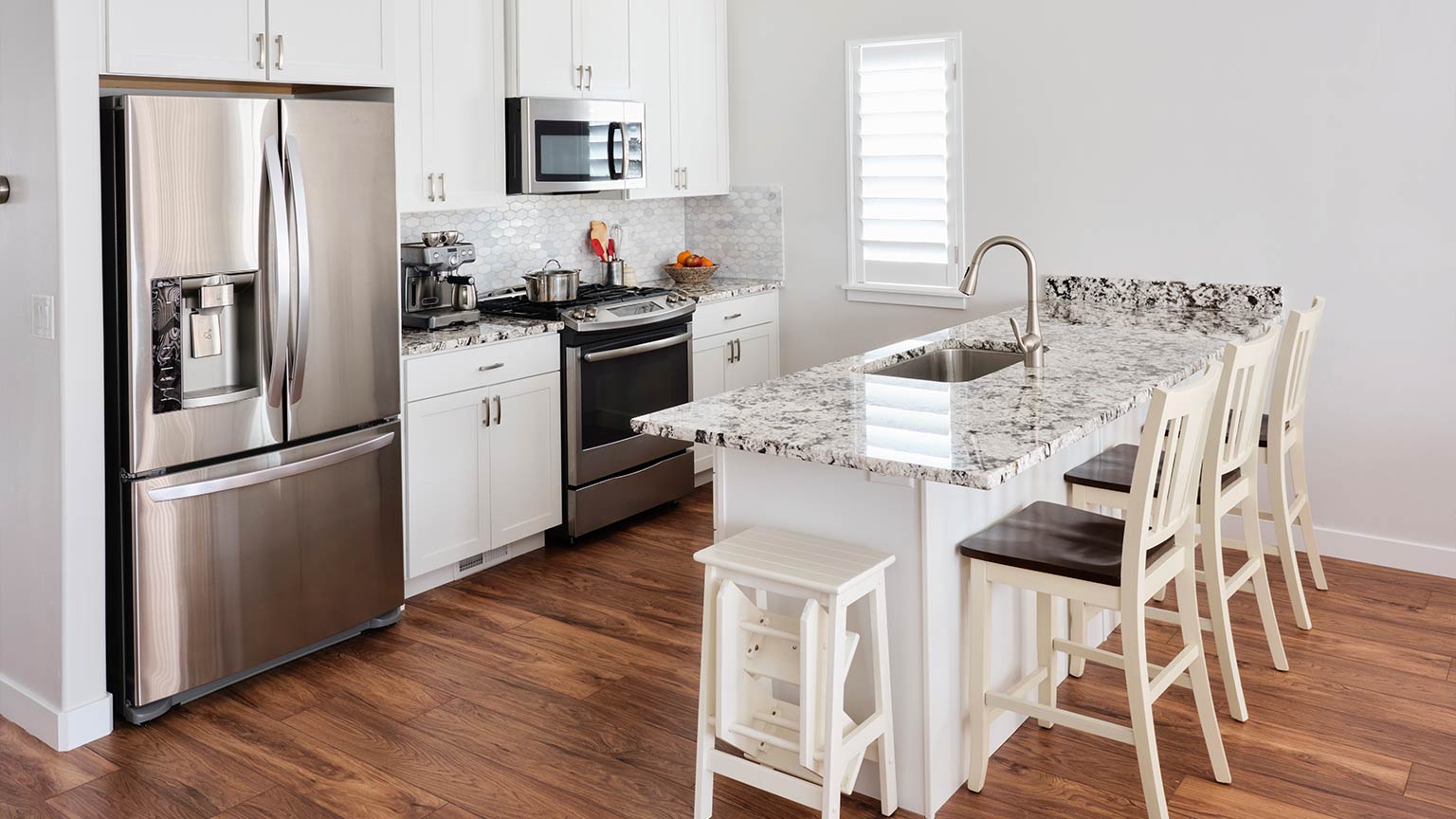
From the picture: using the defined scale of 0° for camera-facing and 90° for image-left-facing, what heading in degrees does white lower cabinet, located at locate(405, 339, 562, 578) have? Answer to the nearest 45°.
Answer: approximately 315°

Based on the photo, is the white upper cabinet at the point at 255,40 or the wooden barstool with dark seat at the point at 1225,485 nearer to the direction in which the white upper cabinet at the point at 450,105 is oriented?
the wooden barstool with dark seat

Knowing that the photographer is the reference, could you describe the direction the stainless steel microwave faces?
facing the viewer and to the right of the viewer

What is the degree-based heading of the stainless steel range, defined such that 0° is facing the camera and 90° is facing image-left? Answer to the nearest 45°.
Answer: approximately 315°

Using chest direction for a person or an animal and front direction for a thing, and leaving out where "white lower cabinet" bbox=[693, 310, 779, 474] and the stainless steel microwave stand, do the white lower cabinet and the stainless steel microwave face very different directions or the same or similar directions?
same or similar directions

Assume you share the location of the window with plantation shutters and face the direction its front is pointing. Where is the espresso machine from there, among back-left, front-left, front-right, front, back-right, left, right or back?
front
